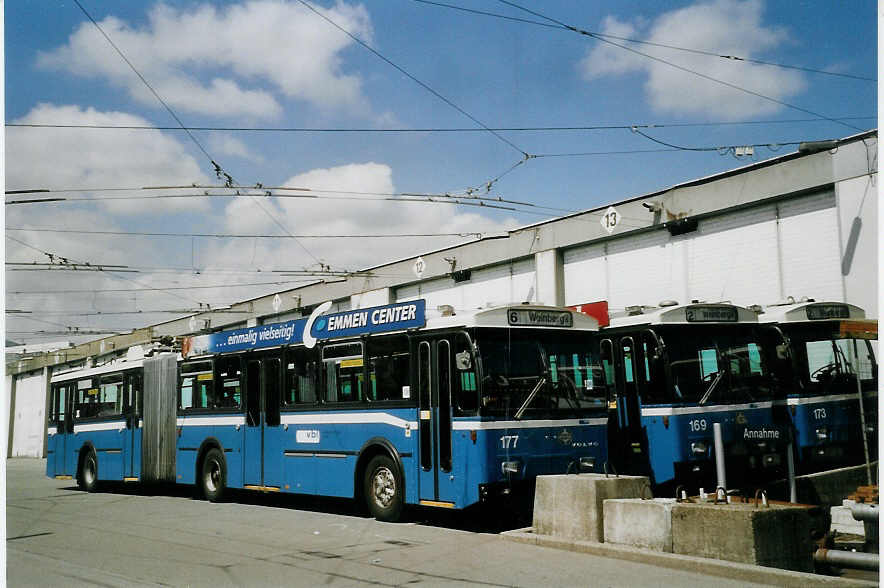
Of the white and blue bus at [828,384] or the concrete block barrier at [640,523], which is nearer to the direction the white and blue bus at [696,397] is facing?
the concrete block barrier

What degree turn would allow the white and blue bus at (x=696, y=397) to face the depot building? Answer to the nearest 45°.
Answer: approximately 135° to its left

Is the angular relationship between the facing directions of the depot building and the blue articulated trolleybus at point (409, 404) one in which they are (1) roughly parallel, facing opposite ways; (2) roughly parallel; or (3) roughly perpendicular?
roughly perpendicular

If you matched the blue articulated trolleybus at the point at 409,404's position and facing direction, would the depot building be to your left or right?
on your left

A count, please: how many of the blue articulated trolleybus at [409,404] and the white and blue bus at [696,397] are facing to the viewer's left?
0

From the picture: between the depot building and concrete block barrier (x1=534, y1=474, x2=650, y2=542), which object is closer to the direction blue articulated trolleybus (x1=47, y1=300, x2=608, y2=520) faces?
the concrete block barrier

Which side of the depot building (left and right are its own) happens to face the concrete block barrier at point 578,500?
front

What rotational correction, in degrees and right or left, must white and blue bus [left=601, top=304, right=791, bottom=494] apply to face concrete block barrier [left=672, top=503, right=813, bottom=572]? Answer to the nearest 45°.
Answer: approximately 45° to its right

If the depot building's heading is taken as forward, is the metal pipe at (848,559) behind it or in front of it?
in front

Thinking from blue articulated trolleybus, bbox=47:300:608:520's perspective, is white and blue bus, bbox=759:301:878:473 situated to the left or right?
on its left

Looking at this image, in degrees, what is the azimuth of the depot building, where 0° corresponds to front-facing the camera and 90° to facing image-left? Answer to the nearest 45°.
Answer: approximately 45°
